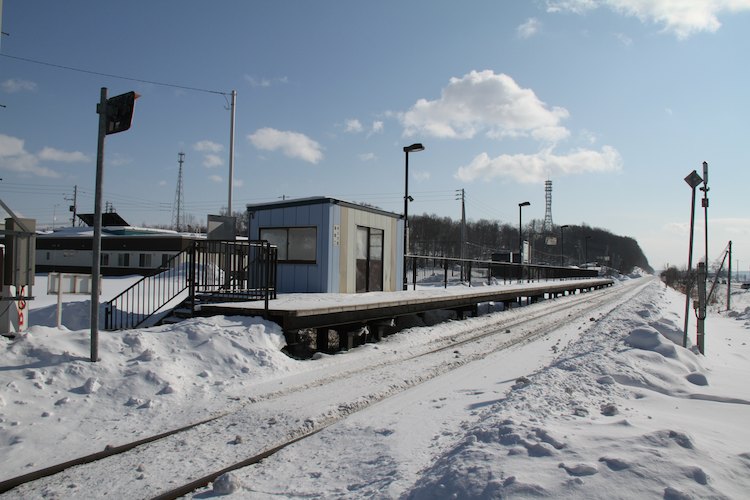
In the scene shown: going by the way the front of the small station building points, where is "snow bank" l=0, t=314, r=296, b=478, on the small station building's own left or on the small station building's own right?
on the small station building's own right

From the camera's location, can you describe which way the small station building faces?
facing the viewer and to the right of the viewer

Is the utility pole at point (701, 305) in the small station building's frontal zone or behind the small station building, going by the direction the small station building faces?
frontal zone
